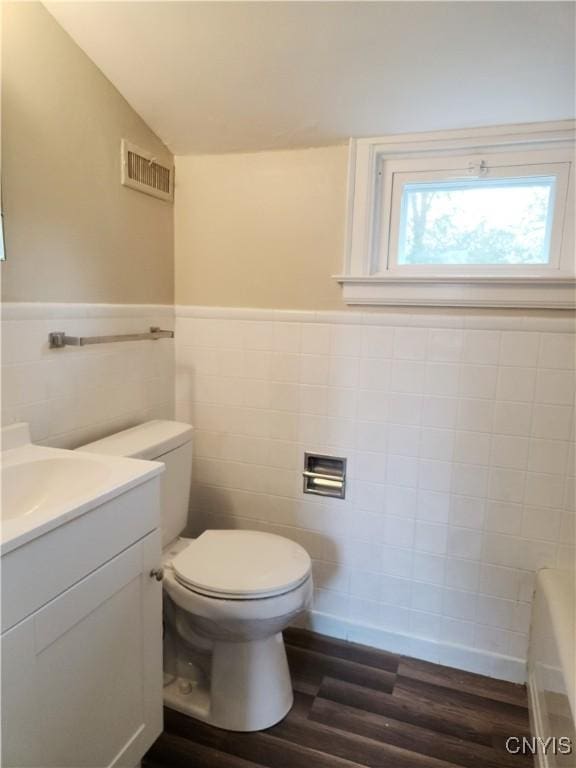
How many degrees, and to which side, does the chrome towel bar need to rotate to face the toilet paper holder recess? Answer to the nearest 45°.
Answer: approximately 45° to its left

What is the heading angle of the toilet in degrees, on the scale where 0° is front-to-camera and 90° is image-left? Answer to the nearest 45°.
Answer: approximately 315°

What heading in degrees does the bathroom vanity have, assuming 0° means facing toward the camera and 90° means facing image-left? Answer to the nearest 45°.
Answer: approximately 315°
